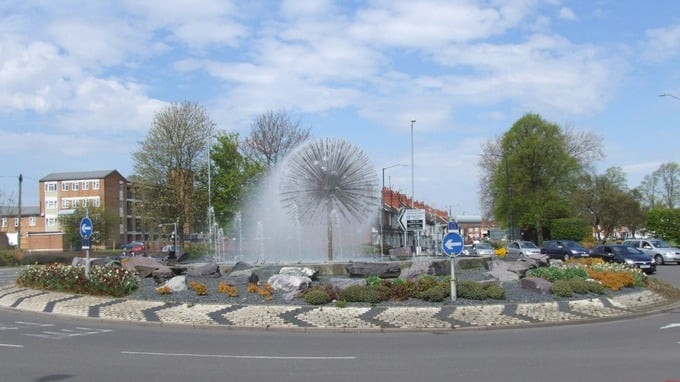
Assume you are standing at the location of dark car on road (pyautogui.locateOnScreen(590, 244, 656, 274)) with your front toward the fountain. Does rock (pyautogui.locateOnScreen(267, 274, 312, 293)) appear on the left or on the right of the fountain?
left

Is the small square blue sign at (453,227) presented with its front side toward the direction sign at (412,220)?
no

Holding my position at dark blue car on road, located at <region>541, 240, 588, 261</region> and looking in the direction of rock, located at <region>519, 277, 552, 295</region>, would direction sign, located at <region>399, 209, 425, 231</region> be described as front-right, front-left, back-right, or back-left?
front-right

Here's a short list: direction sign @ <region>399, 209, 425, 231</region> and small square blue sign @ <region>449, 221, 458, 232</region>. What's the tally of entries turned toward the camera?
2

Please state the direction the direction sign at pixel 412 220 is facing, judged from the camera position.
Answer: facing the viewer

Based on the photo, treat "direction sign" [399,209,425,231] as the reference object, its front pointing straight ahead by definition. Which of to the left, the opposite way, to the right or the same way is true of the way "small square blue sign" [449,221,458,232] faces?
the same way

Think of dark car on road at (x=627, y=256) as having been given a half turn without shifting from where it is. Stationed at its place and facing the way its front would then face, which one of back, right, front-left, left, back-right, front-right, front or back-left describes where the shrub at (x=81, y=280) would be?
left

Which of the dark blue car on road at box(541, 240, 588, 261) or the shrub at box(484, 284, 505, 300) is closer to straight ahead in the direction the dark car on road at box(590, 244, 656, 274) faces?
the shrub

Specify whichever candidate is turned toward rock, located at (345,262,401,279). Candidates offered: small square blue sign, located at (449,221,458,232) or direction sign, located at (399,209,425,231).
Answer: direction sign, located at (399,209,425,231)

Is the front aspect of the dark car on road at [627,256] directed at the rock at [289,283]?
no

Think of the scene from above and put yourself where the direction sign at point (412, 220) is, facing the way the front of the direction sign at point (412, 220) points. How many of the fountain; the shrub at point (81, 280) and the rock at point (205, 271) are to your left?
0

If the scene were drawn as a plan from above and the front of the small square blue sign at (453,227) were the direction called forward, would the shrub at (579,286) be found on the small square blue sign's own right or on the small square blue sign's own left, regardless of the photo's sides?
on the small square blue sign's own left

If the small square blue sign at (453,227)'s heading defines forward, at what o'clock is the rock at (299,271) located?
The rock is roughly at 4 o'clock from the small square blue sign.

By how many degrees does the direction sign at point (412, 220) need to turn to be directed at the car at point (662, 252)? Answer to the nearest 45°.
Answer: approximately 135° to its left
